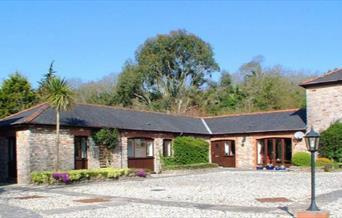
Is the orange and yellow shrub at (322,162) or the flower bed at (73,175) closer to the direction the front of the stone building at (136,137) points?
the flower bed

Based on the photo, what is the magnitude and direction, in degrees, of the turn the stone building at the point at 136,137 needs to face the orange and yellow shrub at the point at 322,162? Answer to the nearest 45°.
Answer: approximately 90° to its left

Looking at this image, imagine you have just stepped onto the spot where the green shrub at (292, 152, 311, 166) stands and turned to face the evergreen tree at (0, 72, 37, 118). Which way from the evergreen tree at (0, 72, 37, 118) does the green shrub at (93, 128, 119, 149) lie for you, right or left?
left

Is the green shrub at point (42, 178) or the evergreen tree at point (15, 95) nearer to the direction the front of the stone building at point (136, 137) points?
the green shrub

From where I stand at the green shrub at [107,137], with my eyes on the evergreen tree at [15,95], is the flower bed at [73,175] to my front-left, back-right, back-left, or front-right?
back-left

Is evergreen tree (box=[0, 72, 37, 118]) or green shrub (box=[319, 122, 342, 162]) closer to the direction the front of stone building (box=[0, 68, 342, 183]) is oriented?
the green shrub

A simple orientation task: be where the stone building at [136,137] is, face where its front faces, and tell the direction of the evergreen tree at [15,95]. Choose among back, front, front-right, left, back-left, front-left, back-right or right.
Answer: back-right

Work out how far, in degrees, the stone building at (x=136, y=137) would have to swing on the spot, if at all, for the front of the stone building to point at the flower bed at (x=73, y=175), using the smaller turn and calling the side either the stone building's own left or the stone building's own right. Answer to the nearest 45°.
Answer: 0° — it already faces it

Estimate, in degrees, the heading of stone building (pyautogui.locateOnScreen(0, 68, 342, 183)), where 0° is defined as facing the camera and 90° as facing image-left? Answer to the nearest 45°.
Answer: approximately 0°
